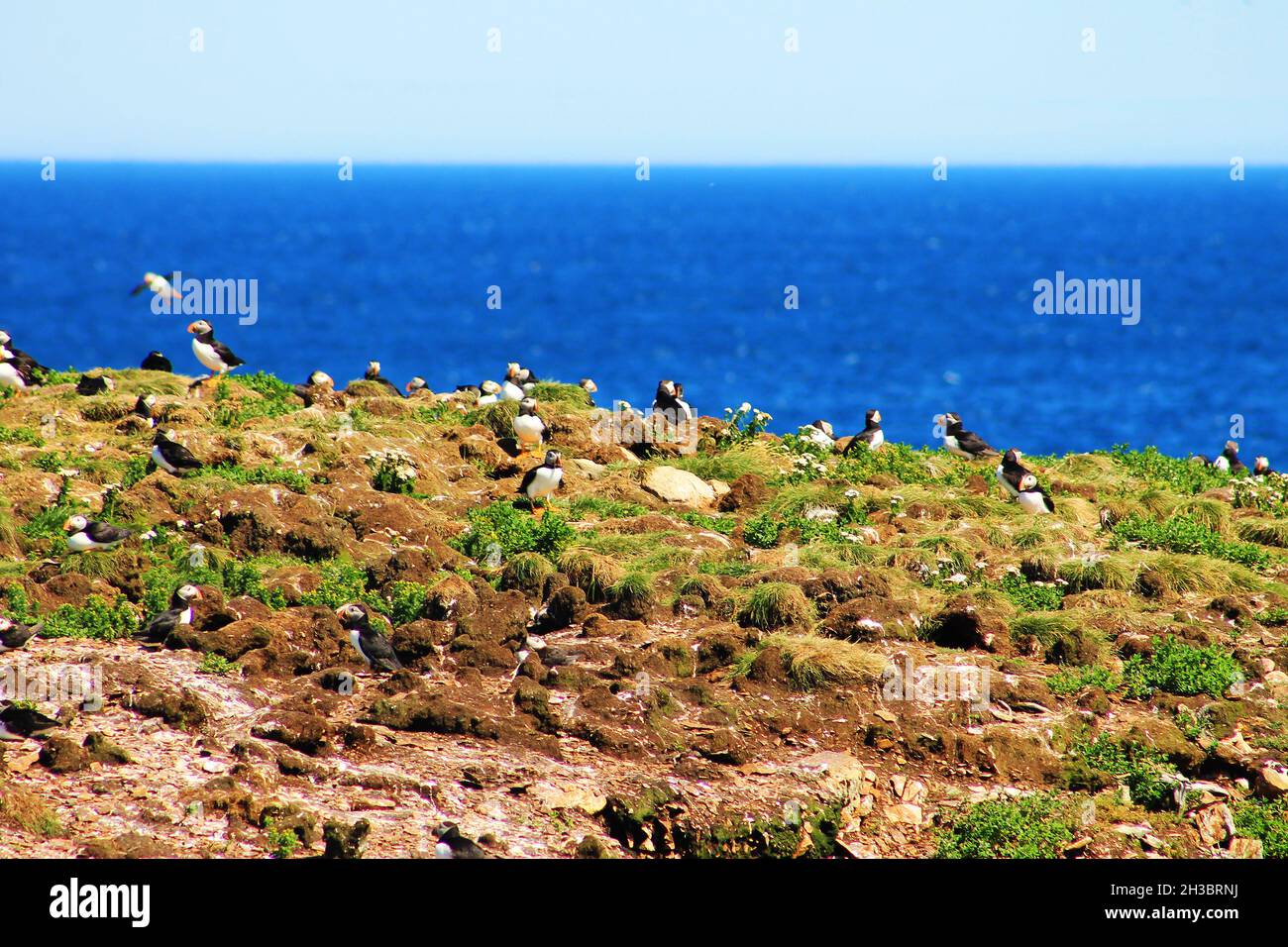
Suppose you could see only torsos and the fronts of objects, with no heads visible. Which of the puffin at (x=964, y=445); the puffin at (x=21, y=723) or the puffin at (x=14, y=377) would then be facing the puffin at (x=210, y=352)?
the puffin at (x=964, y=445)

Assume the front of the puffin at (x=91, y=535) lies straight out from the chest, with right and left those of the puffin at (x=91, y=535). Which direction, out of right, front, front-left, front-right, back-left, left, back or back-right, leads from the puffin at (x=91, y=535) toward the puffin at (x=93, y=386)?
right

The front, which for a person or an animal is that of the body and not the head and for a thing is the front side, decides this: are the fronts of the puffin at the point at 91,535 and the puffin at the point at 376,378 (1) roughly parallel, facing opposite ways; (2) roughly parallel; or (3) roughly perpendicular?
roughly parallel

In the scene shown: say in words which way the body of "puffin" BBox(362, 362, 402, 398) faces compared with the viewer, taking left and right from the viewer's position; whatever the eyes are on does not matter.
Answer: facing to the left of the viewer

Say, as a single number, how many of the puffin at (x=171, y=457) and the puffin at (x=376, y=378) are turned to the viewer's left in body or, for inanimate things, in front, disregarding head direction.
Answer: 2

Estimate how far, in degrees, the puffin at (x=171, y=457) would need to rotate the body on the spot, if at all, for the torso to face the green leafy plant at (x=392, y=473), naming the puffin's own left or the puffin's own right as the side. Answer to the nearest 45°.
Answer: approximately 180°

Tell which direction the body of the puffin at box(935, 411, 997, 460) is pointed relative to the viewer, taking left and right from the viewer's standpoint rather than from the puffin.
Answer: facing to the left of the viewer

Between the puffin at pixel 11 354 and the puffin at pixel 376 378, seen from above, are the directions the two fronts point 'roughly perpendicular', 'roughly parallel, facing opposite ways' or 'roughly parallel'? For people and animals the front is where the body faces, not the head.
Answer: roughly parallel
